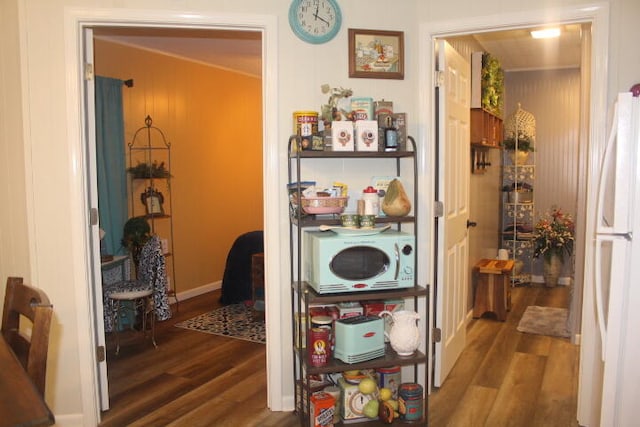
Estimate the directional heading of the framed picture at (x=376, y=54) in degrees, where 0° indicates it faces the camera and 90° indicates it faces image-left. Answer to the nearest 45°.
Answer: approximately 0°

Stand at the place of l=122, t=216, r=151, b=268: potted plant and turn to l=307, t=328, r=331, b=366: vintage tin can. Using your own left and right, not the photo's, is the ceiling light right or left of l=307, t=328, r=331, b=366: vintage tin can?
left

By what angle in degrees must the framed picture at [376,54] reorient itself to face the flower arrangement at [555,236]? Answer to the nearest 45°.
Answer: approximately 135° to its left

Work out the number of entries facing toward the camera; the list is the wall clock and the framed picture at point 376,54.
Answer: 2

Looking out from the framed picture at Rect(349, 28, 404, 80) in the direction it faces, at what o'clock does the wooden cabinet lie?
The wooden cabinet is roughly at 7 o'clock from the framed picture.

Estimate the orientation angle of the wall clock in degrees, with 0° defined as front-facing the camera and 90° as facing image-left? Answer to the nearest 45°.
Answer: approximately 0°

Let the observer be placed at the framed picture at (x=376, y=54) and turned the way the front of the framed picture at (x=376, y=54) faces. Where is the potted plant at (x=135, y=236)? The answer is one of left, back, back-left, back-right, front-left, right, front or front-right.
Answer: back-right
